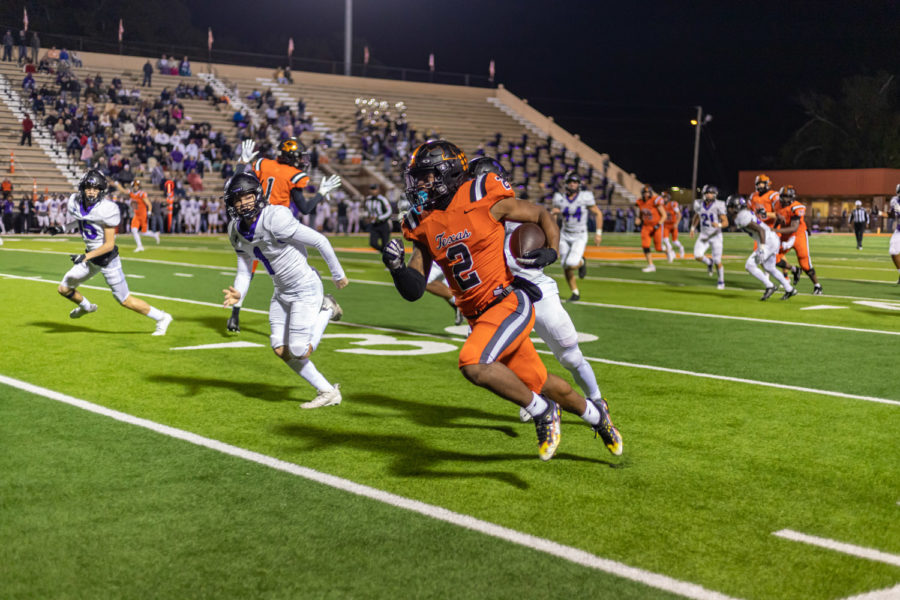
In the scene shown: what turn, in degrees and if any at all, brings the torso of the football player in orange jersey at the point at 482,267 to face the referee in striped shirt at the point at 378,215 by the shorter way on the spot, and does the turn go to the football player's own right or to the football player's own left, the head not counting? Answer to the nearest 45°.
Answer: approximately 135° to the football player's own right

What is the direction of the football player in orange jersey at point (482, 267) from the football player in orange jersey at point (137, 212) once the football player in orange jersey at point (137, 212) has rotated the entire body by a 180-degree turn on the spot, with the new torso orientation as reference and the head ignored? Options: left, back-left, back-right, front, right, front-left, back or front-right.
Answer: back-right

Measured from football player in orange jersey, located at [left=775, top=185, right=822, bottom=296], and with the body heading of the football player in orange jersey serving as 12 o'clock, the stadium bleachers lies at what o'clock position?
The stadium bleachers is roughly at 3 o'clock from the football player in orange jersey.

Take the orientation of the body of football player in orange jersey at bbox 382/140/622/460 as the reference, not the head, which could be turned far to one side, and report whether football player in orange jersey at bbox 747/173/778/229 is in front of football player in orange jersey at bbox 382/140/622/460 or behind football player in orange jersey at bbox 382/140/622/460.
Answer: behind

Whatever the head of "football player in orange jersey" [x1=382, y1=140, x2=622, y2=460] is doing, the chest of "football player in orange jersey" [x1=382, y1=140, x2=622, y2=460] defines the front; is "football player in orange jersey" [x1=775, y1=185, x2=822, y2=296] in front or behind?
behind

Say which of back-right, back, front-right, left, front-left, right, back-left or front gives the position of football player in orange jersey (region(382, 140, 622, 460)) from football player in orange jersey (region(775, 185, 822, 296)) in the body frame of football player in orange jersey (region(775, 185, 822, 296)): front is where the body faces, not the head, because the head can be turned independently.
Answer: front-left

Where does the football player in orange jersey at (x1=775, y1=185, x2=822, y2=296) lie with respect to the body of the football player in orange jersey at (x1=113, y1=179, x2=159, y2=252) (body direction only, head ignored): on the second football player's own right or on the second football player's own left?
on the second football player's own left

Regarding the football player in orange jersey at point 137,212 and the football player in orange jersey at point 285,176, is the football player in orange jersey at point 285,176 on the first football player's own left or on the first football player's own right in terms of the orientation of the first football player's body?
on the first football player's own left

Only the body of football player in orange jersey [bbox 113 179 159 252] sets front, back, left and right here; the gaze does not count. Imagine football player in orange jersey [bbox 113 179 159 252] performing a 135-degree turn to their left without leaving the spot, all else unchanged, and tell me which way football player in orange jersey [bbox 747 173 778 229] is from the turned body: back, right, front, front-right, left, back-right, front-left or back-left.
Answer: front-right
